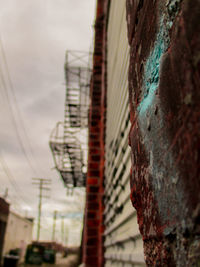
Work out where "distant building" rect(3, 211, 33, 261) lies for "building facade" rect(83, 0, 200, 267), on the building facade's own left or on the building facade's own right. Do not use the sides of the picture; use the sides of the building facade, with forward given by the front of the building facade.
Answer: on the building facade's own right

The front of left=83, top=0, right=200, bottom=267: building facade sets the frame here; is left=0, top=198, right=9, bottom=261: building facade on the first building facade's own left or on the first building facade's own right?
on the first building facade's own right

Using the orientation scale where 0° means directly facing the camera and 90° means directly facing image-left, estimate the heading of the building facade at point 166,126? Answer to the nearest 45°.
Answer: approximately 90°
